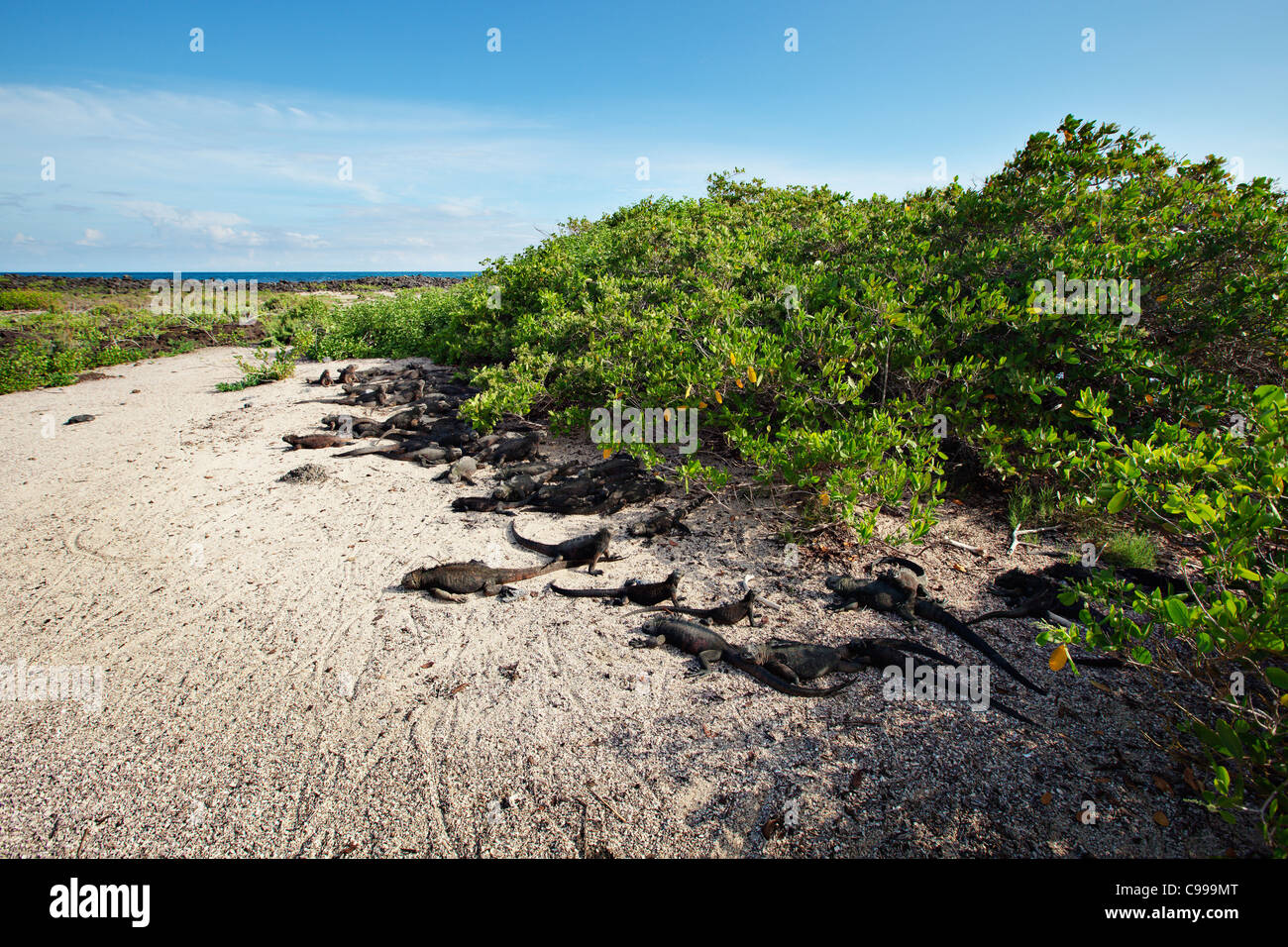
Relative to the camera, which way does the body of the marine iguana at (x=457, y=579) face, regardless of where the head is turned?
to the viewer's left

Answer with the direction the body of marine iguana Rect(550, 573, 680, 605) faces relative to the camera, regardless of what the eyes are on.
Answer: to the viewer's right

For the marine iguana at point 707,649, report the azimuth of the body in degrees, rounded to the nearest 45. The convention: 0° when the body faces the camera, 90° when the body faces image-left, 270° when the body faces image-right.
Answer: approximately 135°

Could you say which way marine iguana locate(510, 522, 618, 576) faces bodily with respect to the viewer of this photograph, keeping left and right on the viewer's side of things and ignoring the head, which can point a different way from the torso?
facing the viewer and to the right of the viewer

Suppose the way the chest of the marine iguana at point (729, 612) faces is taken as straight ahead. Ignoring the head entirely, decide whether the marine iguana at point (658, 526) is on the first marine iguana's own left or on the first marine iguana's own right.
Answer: on the first marine iguana's own left

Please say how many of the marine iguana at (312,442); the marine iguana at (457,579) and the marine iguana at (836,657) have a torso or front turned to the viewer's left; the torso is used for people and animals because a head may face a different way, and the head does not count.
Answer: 3

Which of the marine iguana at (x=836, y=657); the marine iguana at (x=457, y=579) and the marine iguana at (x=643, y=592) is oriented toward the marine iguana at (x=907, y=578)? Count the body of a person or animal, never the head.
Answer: the marine iguana at (x=643, y=592)

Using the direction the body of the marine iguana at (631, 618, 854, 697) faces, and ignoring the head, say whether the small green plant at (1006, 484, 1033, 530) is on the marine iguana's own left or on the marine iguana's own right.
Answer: on the marine iguana's own right

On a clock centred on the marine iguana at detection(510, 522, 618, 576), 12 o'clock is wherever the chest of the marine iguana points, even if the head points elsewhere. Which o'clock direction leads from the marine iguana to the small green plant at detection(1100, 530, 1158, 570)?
The small green plant is roughly at 11 o'clock from the marine iguana.

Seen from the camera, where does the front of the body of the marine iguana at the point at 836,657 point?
to the viewer's left

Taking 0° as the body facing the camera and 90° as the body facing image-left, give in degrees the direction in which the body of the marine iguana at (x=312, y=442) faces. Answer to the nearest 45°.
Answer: approximately 90°

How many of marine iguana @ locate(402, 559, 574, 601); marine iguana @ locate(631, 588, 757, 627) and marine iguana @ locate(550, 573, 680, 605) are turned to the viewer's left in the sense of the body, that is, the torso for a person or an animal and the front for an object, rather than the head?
1
